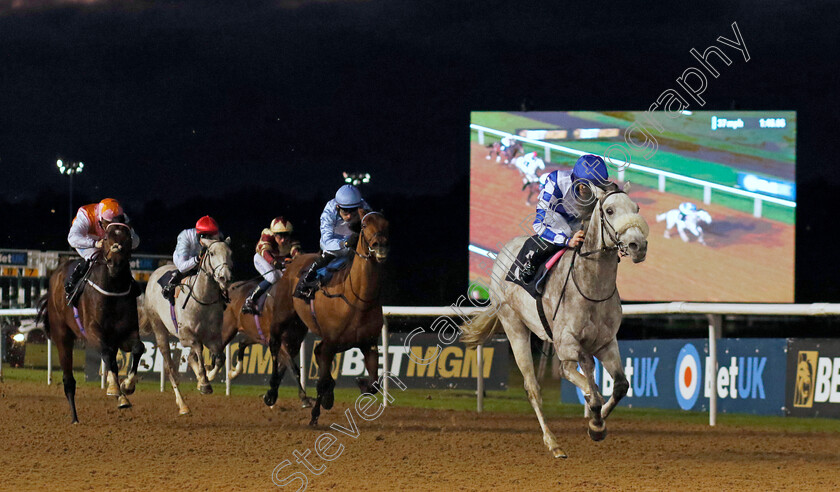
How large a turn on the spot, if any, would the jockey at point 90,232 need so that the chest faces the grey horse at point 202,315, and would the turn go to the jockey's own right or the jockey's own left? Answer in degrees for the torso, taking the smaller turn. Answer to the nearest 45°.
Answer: approximately 90° to the jockey's own left

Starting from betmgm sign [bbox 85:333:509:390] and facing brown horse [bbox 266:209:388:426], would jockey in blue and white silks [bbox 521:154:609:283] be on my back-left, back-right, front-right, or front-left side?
front-left

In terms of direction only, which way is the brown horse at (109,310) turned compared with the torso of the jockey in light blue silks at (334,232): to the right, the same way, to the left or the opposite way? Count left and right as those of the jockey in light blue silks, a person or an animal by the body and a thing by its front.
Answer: the same way

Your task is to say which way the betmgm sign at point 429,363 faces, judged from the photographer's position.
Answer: facing the viewer

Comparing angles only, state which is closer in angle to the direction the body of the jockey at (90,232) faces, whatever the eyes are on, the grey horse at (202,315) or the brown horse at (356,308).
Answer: the brown horse

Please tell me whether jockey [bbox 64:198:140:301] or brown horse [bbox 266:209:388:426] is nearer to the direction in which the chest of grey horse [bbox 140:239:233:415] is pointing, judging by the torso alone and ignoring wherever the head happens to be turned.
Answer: the brown horse

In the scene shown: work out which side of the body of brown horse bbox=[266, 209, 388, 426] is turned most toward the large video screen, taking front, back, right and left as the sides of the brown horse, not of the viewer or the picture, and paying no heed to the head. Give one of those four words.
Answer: left

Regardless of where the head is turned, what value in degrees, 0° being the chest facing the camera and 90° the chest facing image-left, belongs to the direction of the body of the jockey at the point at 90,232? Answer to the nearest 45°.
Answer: approximately 315°

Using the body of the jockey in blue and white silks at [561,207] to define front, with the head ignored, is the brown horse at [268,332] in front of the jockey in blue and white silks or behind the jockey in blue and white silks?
behind

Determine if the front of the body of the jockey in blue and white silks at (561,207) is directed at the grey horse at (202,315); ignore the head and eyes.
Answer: no

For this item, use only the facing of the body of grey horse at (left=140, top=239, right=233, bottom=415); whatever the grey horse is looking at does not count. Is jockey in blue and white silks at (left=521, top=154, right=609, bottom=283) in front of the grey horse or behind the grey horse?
in front

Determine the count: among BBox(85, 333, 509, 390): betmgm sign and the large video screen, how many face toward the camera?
2

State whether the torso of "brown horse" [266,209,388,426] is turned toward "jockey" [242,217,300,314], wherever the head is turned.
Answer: no

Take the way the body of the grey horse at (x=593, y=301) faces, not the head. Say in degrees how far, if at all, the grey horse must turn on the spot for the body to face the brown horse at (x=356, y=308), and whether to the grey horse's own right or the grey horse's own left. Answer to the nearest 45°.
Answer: approximately 180°

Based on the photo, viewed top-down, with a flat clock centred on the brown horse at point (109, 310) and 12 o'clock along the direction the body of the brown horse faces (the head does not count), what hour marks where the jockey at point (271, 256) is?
The jockey is roughly at 9 o'clock from the brown horse.
